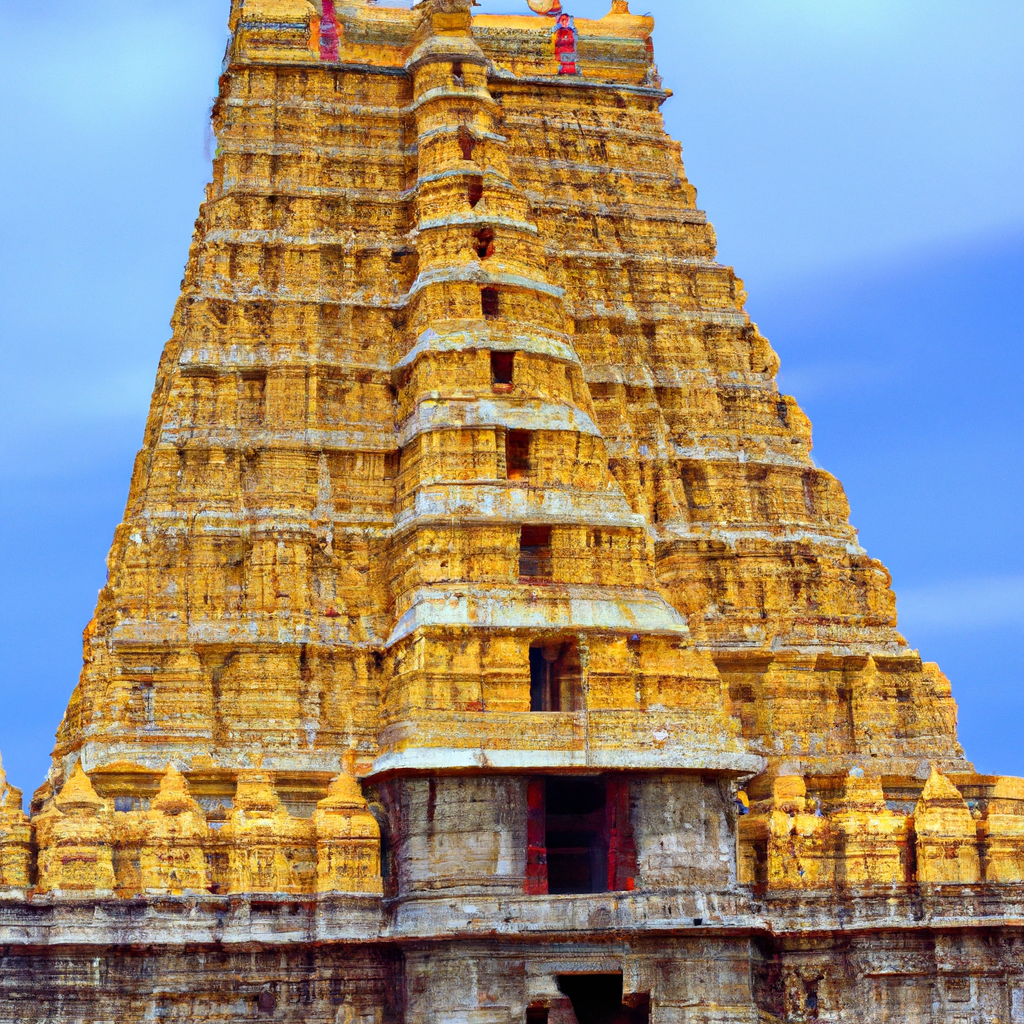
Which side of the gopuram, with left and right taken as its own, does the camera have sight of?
front
